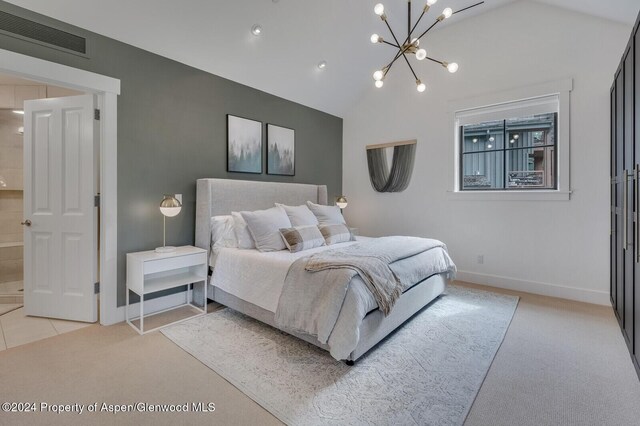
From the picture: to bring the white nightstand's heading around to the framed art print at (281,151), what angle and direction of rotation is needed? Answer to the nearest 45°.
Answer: approximately 90° to its left

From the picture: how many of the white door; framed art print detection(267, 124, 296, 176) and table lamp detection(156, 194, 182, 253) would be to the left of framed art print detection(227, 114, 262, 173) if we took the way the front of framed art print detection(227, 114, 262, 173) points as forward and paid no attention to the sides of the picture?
1

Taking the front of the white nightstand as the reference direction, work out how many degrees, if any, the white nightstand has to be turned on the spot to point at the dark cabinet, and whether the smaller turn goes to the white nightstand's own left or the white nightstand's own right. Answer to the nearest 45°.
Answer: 0° — it already faces it

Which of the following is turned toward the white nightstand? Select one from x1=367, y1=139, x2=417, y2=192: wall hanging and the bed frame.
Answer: the wall hanging

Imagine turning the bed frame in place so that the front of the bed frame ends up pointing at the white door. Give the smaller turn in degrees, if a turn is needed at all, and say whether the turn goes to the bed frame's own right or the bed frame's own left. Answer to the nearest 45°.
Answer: approximately 135° to the bed frame's own right

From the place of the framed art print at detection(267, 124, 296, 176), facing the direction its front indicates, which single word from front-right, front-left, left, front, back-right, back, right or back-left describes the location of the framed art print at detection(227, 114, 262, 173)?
right

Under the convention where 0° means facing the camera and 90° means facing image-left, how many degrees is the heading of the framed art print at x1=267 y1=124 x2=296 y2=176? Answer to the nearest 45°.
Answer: approximately 315°

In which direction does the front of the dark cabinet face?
to the viewer's left

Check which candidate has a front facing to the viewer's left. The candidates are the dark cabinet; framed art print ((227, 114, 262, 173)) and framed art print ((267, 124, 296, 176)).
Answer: the dark cabinet
